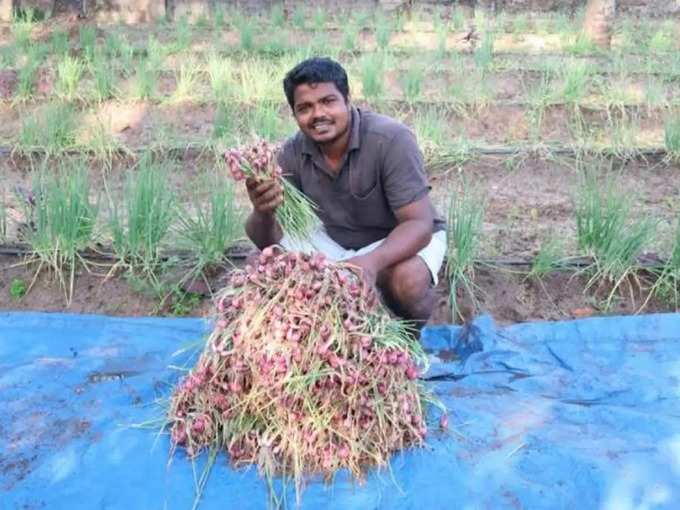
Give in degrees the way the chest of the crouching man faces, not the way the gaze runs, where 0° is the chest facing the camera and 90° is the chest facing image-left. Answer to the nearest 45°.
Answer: approximately 45°

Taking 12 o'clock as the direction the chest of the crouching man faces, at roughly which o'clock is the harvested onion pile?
The harvested onion pile is roughly at 11 o'clock from the crouching man.
